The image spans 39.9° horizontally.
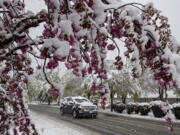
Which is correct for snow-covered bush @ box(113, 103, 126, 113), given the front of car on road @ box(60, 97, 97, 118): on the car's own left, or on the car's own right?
on the car's own left

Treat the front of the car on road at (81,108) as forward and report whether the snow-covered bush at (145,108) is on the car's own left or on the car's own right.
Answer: on the car's own left
